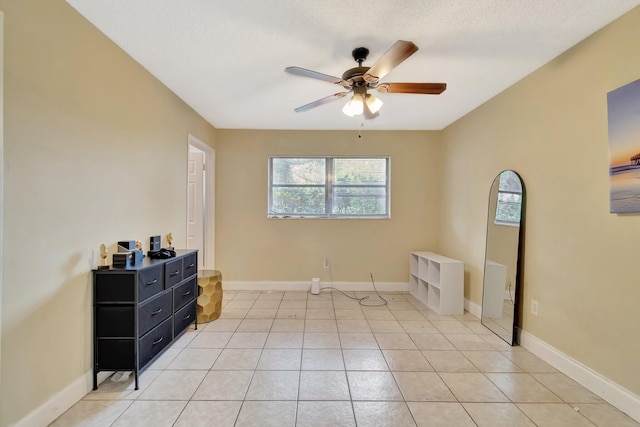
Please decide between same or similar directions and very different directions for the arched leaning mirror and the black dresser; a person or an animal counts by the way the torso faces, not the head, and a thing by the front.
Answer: very different directions

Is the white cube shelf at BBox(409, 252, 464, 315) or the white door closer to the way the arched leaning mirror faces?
the white door

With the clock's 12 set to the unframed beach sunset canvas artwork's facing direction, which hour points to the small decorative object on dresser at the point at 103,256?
The small decorative object on dresser is roughly at 12 o'clock from the unframed beach sunset canvas artwork.

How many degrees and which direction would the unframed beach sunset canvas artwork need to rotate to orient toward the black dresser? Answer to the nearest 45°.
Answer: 0° — it already faces it

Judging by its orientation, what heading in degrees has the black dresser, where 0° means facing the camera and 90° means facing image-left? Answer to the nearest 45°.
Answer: approximately 315°

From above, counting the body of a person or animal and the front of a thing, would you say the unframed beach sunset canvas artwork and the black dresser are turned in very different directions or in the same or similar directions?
very different directions

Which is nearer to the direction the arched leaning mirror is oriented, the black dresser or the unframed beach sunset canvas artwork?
the black dresser

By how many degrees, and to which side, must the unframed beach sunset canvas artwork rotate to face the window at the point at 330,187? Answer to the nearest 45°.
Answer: approximately 45° to its right

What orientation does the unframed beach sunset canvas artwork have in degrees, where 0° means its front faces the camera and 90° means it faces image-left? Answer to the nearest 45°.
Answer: approximately 45°

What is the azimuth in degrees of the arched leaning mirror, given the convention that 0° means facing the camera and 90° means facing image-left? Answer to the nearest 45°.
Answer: approximately 45°

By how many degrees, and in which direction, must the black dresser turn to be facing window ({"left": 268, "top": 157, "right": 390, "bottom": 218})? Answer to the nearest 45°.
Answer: approximately 90° to its left

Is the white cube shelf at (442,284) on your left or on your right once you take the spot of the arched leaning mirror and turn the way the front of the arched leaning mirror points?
on your right
